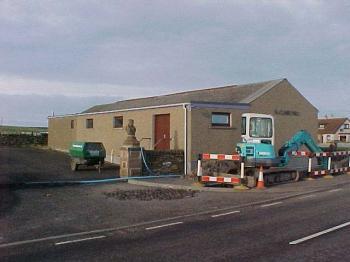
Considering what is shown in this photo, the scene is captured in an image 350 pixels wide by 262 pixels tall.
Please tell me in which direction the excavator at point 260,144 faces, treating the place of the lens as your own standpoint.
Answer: facing to the right of the viewer

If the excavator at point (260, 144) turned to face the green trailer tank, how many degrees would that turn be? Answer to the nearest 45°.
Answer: approximately 180°

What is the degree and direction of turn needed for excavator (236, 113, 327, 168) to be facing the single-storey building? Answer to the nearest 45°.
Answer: approximately 135° to its left

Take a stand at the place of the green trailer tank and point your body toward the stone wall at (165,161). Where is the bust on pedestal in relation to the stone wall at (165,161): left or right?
right
